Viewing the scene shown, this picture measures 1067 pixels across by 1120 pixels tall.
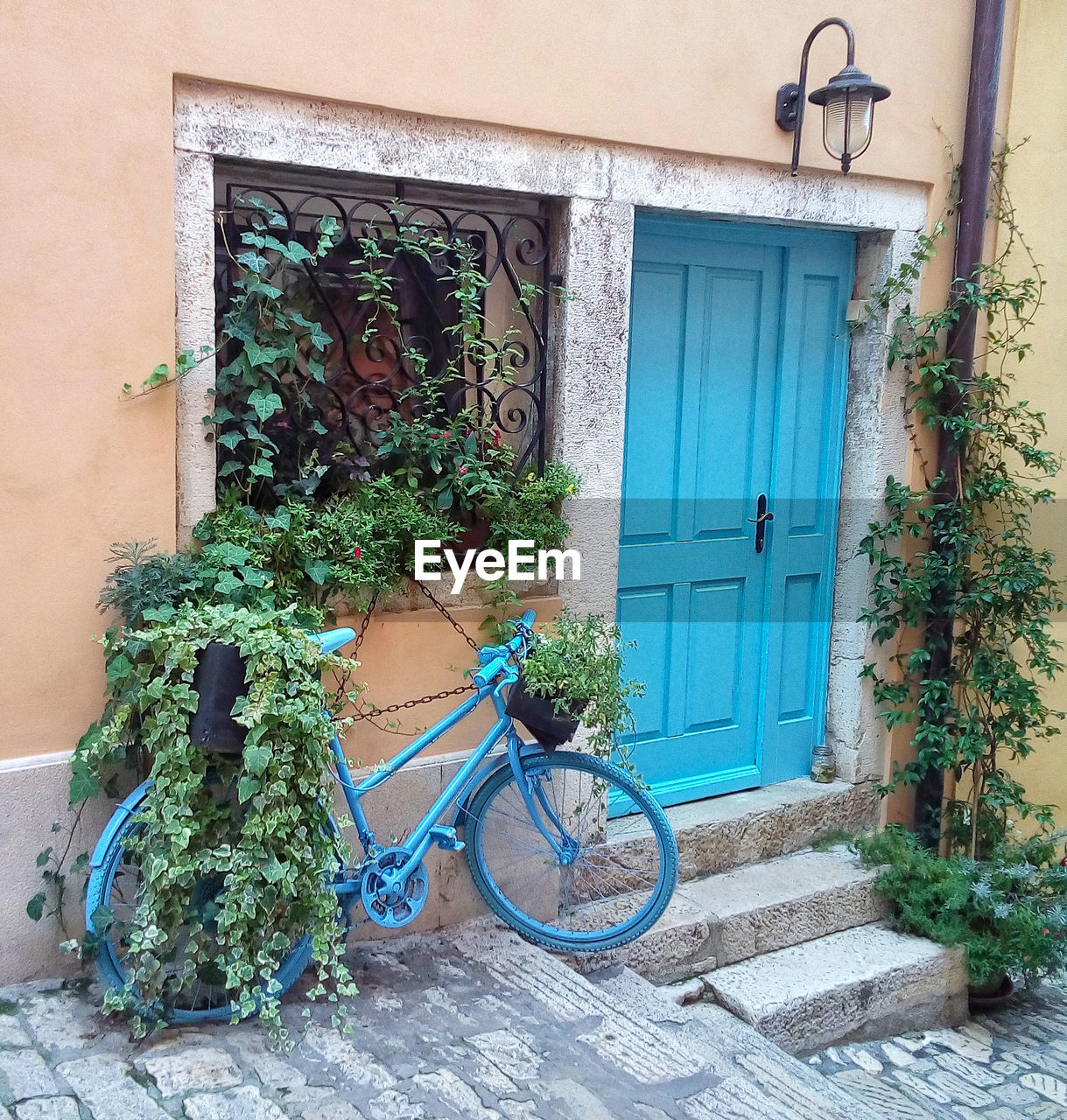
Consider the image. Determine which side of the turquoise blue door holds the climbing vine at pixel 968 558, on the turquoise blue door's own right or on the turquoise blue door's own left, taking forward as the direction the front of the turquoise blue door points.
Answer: on the turquoise blue door's own left

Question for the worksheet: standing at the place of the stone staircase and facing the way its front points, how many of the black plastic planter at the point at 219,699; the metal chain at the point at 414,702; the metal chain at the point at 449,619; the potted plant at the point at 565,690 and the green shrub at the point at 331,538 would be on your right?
5

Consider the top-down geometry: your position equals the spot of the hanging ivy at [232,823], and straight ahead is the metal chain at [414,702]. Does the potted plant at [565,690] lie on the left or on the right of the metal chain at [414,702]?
right

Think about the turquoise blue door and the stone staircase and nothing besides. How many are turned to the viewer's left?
0

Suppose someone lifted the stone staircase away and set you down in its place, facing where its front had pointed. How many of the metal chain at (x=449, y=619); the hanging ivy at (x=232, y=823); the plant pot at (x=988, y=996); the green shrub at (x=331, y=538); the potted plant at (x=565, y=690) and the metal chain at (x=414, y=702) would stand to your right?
5

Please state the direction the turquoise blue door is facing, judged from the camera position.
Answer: facing the viewer and to the right of the viewer

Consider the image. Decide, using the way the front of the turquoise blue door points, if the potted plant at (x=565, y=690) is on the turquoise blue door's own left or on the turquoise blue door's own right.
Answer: on the turquoise blue door's own right

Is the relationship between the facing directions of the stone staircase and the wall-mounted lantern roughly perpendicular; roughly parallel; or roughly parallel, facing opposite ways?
roughly parallel

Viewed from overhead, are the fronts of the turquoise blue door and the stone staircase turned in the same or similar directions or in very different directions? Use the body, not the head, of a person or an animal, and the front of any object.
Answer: same or similar directions

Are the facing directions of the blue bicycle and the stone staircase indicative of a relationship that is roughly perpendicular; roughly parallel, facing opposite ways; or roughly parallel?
roughly perpendicular

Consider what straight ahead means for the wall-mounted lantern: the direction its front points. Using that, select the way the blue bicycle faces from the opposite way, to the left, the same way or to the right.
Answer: to the left

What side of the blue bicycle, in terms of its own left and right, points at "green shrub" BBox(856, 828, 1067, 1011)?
front

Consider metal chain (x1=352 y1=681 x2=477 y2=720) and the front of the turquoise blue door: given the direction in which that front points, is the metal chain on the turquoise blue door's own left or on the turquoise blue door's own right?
on the turquoise blue door's own right

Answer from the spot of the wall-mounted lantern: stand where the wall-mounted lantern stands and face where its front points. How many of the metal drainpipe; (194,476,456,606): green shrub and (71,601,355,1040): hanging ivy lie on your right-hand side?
2

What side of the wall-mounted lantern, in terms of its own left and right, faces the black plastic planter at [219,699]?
right
